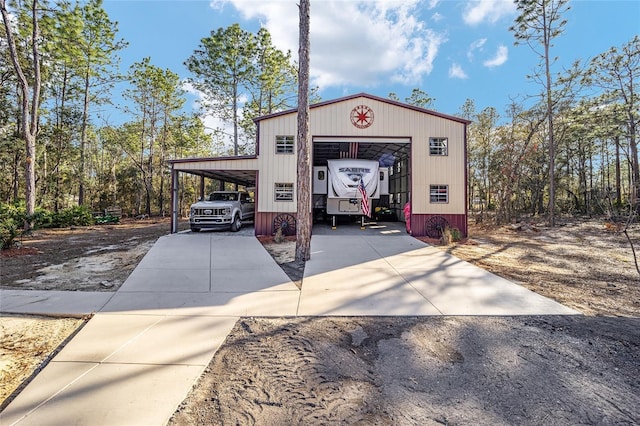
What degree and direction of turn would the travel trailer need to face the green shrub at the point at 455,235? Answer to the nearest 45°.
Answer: approximately 90° to its left

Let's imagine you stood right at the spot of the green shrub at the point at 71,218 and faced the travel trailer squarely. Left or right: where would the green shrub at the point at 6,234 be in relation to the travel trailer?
right

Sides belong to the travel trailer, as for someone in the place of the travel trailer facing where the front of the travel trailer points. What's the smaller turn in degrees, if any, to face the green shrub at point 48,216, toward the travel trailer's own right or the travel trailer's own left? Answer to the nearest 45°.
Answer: approximately 90° to the travel trailer's own right

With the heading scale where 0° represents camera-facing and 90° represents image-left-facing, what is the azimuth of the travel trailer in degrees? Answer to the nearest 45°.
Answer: approximately 0°

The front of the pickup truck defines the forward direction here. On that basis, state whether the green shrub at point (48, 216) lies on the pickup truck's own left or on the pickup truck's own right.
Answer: on the pickup truck's own right

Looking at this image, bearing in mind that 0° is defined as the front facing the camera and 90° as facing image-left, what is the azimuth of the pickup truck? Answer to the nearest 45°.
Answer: approximately 45°

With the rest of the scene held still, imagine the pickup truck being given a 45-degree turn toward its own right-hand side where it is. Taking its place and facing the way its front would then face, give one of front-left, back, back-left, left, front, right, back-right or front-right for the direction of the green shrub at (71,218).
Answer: front-right

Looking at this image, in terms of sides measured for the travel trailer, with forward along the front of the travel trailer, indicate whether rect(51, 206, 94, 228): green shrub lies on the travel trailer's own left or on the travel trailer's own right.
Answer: on the travel trailer's own right

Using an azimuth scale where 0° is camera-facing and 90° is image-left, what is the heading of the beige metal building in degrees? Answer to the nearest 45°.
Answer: approximately 0°
